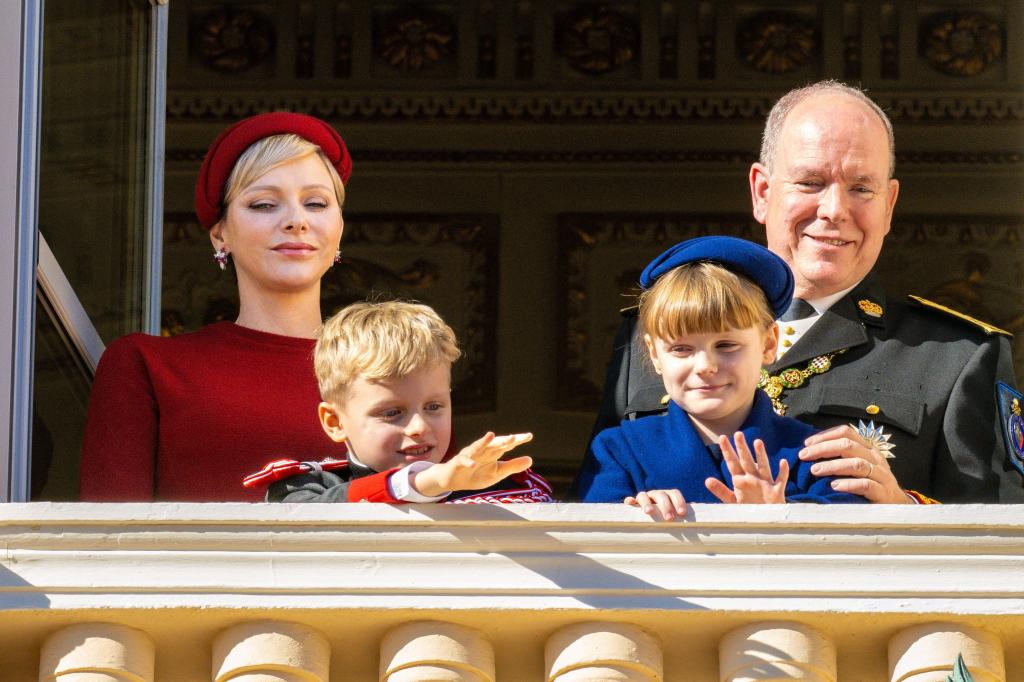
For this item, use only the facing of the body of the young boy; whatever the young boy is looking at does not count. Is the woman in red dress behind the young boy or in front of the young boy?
behind

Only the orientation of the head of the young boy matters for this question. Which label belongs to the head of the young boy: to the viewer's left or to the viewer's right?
to the viewer's right

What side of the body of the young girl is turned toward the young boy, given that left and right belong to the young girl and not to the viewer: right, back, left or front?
right

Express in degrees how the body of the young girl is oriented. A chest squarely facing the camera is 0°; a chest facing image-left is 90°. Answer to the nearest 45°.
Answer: approximately 0°

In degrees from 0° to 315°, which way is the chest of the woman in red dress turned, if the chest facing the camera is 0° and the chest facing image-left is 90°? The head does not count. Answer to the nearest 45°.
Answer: approximately 315°

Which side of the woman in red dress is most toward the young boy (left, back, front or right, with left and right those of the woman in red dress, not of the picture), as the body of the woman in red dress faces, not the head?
front

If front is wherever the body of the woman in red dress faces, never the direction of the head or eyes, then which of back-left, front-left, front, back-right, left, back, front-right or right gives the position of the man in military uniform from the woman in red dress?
front-left

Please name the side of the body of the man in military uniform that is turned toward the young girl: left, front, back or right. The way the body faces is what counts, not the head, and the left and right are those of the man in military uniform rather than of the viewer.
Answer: front

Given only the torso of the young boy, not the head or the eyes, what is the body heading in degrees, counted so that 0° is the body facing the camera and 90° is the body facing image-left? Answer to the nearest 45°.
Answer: approximately 315°
